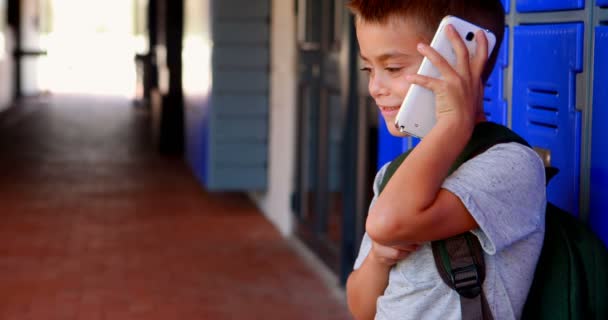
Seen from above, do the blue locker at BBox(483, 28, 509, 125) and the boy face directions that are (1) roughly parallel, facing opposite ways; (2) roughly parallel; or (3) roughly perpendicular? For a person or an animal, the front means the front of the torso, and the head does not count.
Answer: roughly parallel

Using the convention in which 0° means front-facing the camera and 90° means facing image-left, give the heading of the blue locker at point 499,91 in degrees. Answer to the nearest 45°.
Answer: approximately 45°

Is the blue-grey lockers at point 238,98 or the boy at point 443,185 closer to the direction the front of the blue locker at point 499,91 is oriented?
the boy

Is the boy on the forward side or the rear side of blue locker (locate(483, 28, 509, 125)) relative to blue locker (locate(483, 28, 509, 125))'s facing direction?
on the forward side

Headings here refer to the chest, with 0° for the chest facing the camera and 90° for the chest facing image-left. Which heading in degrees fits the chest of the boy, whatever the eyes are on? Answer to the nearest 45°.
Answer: approximately 45°

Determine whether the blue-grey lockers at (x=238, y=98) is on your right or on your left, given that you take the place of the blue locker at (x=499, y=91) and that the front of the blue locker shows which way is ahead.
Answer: on your right

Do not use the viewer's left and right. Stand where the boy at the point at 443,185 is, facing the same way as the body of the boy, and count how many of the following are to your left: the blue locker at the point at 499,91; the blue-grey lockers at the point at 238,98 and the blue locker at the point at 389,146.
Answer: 0

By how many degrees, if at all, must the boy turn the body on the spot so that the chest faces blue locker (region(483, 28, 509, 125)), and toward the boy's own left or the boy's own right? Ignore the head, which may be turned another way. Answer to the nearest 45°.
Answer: approximately 135° to the boy's own right

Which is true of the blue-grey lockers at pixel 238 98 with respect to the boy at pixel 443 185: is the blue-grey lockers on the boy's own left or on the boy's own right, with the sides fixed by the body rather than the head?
on the boy's own right

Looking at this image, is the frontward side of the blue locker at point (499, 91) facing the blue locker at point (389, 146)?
no
